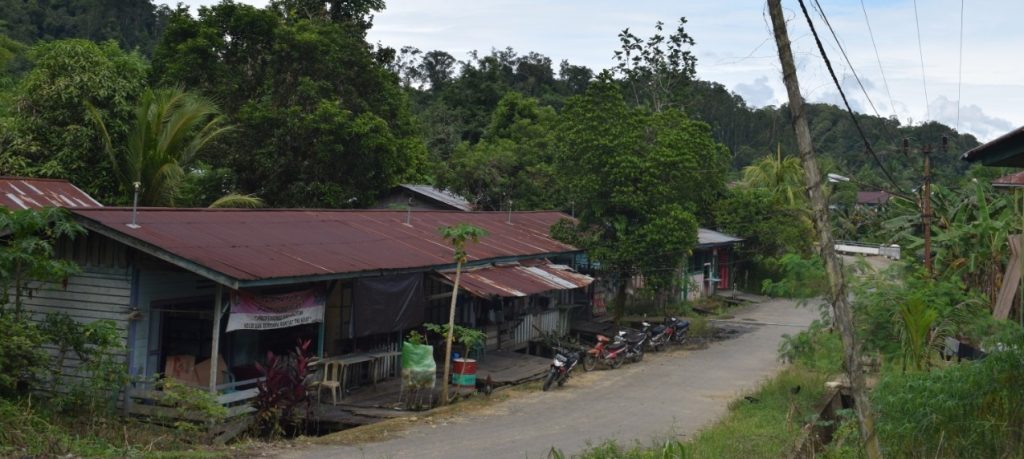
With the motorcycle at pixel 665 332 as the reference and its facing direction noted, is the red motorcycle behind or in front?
in front

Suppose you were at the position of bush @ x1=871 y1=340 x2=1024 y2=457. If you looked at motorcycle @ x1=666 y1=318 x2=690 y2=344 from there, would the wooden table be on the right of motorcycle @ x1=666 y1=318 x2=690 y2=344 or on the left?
left

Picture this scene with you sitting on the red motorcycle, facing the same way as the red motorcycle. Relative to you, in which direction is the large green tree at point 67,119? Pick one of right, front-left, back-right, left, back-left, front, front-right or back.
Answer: front-right

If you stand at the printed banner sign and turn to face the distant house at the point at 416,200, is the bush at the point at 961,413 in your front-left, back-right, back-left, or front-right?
back-right

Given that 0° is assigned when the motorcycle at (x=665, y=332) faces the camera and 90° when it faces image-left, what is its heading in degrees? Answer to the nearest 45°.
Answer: approximately 45°

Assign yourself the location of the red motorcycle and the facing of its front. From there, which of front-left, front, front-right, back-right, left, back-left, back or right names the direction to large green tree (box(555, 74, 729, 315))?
back-right

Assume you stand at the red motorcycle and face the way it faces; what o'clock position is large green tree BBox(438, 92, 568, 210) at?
The large green tree is roughly at 4 o'clock from the red motorcycle.

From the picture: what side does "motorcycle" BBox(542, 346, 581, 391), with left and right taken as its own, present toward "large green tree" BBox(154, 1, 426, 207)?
right

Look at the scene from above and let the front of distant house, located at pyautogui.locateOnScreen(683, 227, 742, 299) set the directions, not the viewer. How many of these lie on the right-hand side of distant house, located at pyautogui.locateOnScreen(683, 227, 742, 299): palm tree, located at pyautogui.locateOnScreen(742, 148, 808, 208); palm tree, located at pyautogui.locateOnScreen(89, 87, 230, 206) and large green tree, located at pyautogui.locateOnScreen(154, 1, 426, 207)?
2

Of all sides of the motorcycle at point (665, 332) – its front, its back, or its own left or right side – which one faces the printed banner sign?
front

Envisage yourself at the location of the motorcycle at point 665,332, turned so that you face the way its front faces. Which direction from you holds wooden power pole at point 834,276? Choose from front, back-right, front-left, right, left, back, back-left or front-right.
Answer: front-left

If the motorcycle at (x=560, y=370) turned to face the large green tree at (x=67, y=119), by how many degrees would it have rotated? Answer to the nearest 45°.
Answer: approximately 45° to its right

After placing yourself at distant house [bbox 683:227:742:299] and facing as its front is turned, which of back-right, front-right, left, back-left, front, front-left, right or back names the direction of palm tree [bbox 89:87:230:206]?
right

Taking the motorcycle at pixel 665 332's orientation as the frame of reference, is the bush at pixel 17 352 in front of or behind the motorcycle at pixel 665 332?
in front

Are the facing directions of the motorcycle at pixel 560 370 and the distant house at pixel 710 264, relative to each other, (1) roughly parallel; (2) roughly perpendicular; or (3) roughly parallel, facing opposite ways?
roughly perpendicular

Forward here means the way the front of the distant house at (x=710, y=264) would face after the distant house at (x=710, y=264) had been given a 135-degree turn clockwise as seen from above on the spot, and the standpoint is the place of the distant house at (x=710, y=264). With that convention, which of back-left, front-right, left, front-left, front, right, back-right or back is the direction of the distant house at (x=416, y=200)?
front-left
